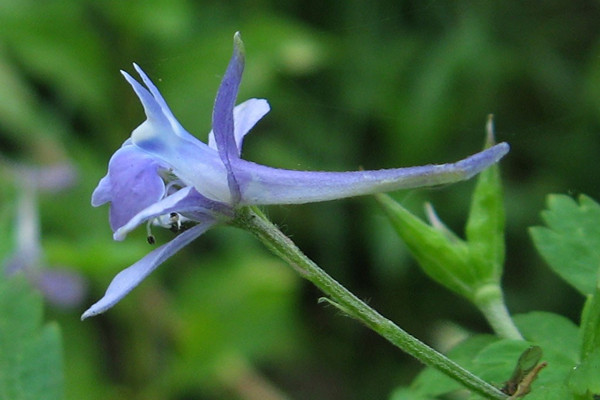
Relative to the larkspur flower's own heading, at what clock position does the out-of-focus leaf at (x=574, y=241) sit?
The out-of-focus leaf is roughly at 5 o'clock from the larkspur flower.

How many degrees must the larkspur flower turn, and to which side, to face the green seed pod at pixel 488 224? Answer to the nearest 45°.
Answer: approximately 135° to its right

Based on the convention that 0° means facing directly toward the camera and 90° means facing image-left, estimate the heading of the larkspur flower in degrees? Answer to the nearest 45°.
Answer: approximately 90°

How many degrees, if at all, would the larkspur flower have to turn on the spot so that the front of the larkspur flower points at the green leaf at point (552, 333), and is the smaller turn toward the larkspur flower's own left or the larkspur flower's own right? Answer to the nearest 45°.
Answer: approximately 135° to the larkspur flower's own right
